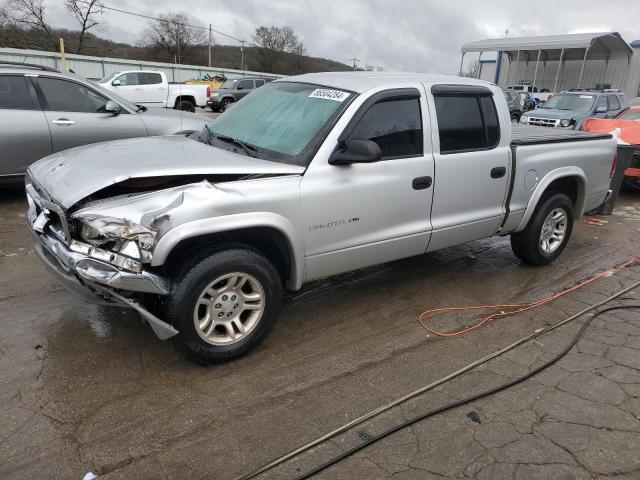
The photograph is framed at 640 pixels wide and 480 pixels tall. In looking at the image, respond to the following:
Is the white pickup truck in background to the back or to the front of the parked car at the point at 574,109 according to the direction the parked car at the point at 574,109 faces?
to the front

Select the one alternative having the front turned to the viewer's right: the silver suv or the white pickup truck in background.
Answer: the silver suv

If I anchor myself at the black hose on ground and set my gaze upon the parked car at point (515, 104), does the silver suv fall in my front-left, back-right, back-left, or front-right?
front-left

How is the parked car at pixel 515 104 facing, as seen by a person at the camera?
facing the viewer and to the right of the viewer

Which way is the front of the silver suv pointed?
to the viewer's right

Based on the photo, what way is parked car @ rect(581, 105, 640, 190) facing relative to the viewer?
to the viewer's left

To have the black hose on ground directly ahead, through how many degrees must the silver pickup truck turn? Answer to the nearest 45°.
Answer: approximately 90° to its left

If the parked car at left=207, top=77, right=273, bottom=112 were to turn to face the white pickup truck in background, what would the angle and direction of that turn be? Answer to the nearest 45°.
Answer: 0° — it already faces it

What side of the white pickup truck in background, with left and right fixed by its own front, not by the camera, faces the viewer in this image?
left

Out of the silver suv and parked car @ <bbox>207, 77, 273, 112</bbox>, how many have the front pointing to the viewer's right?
1

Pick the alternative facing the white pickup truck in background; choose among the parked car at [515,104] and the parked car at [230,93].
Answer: the parked car at [230,93]

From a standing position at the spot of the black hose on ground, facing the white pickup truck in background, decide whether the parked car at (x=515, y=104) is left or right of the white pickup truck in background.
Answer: right

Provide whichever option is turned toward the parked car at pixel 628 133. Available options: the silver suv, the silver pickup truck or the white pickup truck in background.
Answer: the silver suv

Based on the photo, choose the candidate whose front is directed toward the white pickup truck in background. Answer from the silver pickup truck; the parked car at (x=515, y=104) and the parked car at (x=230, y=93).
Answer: the parked car at (x=230, y=93)

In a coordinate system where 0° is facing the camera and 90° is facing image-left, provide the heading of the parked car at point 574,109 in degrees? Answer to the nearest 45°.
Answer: approximately 45°

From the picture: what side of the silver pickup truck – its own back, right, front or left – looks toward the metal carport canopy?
back

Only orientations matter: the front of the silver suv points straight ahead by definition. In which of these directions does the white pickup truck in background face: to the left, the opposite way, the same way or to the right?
the opposite way
